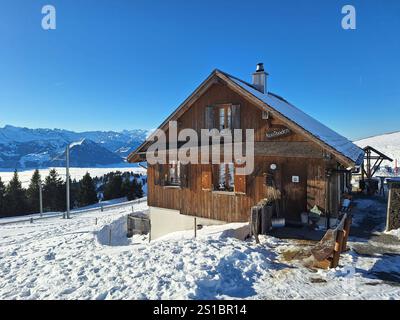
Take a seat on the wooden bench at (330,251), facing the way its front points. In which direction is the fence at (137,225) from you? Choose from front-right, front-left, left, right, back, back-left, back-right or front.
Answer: front-right

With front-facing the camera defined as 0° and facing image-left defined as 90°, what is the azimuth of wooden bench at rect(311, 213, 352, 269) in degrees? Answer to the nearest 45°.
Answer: approximately 90°

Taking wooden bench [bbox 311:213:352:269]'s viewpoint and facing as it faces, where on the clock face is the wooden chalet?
The wooden chalet is roughly at 2 o'clock from the wooden bench.
